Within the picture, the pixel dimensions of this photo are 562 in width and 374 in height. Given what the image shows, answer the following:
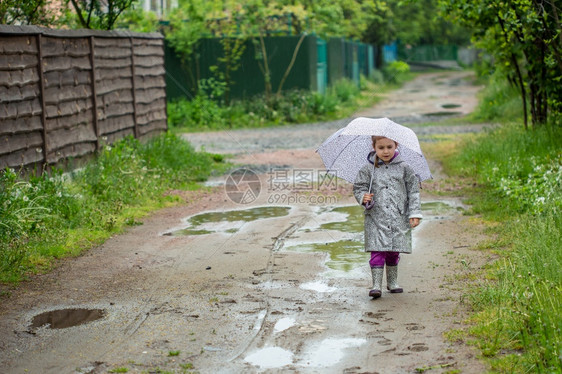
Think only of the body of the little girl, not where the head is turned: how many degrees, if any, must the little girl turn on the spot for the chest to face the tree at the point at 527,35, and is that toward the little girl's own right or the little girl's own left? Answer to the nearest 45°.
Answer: approximately 180°

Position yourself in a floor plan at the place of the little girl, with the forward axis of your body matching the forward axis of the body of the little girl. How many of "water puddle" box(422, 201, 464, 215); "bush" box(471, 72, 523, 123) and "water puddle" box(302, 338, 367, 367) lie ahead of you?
1

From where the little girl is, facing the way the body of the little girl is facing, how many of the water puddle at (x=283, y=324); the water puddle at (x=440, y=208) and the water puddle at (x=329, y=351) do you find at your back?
1

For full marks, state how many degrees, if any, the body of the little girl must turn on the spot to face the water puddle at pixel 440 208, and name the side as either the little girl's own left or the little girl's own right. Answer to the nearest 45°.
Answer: approximately 180°

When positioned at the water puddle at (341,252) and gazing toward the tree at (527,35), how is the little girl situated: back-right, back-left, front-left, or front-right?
back-right

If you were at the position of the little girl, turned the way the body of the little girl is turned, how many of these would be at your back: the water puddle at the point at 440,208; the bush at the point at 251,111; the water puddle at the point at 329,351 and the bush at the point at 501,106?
3

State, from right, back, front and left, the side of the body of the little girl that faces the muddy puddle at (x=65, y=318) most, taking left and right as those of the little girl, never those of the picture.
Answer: right

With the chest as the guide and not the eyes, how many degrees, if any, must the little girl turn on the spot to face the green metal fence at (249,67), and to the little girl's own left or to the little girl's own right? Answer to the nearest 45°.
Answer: approximately 180°

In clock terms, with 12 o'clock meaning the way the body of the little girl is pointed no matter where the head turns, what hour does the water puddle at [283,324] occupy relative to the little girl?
The water puddle is roughly at 1 o'clock from the little girl.

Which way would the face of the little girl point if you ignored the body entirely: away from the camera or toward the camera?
toward the camera

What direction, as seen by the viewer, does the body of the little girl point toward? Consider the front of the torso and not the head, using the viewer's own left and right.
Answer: facing the viewer

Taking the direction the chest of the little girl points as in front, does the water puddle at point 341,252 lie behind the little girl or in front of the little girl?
behind

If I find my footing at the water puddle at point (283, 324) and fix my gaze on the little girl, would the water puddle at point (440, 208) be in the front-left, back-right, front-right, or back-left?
front-left

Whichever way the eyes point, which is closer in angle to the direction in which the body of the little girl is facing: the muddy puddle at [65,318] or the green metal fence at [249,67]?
the muddy puddle

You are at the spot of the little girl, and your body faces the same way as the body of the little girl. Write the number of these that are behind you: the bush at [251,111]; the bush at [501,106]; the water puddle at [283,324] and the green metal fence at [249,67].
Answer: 3
